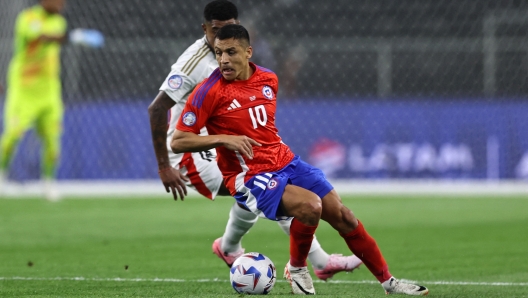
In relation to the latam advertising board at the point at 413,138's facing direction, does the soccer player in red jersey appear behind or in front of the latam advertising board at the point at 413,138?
in front

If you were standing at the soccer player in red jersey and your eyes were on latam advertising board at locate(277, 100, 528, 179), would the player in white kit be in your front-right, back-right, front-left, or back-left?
front-left

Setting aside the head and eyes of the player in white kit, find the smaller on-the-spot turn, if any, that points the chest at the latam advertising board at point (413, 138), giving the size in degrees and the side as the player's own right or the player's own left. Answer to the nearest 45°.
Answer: approximately 135° to the player's own left

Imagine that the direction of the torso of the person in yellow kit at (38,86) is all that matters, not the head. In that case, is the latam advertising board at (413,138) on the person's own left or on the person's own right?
on the person's own left

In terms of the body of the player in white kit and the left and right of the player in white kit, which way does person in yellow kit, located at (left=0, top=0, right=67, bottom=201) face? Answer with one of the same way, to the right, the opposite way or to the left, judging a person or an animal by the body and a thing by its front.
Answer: the same way

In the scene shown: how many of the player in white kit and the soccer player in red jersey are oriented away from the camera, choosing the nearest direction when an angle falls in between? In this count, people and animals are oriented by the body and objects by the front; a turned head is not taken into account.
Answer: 0

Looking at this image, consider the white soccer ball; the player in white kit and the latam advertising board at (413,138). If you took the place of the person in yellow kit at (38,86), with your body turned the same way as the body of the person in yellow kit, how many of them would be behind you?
0

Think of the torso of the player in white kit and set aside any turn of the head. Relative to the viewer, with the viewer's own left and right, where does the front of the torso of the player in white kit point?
facing the viewer and to the right of the viewer

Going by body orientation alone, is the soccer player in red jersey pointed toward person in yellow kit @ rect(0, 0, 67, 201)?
no

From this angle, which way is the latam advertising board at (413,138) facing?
toward the camera

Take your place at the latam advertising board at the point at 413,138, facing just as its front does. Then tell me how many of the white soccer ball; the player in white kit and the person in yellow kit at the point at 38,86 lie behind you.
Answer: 0

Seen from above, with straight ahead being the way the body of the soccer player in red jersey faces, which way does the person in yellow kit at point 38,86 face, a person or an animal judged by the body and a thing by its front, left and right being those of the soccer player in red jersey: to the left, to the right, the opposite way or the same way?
the same way

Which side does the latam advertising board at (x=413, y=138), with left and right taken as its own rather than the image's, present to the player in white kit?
front

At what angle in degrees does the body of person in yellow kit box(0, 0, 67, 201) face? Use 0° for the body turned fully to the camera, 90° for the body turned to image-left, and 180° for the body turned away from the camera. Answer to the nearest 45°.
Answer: approximately 315°

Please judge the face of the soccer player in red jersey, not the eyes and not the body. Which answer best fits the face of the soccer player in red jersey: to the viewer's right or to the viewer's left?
to the viewer's left

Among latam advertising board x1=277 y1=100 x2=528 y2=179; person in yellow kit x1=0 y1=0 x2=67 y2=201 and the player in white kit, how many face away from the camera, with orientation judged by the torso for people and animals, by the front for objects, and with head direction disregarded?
0

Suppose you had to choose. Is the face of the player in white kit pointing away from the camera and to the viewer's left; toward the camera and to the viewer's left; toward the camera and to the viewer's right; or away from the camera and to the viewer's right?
toward the camera and to the viewer's right
